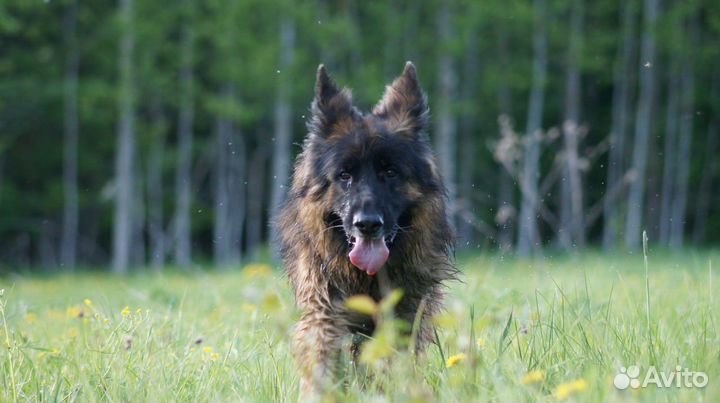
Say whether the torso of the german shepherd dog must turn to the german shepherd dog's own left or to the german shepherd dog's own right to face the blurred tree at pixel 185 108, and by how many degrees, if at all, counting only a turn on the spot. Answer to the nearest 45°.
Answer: approximately 180°

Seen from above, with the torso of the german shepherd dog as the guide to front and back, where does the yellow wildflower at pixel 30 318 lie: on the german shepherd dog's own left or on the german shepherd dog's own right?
on the german shepherd dog's own right

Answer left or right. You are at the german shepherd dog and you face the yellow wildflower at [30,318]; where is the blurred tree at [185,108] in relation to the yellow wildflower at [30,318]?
right

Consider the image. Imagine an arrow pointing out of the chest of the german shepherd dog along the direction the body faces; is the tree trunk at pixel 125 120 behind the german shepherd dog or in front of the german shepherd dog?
behind

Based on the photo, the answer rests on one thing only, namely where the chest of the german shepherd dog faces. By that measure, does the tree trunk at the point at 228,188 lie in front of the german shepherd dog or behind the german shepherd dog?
behind

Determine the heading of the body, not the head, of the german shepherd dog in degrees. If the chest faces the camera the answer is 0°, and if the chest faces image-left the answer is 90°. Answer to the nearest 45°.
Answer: approximately 0°
